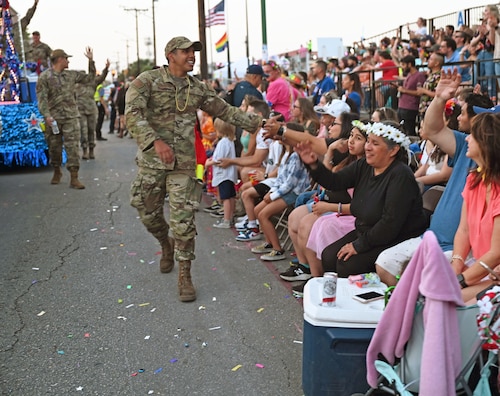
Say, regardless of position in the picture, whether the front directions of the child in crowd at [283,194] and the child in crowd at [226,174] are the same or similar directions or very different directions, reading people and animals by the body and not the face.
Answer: same or similar directions

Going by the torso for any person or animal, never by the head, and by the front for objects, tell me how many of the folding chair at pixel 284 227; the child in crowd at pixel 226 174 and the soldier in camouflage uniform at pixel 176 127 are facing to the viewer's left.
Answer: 2

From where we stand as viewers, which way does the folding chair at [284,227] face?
facing to the left of the viewer

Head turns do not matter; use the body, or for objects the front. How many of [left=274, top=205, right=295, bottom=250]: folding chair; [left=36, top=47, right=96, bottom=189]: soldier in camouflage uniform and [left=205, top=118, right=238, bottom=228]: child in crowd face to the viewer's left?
2

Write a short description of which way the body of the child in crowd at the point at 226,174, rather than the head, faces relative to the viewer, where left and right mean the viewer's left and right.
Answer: facing to the left of the viewer

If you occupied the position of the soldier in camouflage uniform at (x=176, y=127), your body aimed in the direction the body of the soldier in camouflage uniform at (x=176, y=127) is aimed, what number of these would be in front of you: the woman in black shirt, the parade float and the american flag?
1

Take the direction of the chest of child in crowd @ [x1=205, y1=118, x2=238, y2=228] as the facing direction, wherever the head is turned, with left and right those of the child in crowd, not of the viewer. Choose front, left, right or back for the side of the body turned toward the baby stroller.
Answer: left

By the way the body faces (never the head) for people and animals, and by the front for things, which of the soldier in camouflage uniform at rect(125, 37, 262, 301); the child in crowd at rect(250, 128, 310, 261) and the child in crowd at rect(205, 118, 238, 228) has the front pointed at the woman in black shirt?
the soldier in camouflage uniform

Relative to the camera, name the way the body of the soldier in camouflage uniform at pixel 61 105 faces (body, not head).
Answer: toward the camera

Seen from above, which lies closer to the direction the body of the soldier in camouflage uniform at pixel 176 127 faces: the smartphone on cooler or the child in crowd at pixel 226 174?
the smartphone on cooler

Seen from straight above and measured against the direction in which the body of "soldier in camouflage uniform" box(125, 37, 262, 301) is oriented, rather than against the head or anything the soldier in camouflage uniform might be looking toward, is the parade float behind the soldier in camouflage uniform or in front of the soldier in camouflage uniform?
behind

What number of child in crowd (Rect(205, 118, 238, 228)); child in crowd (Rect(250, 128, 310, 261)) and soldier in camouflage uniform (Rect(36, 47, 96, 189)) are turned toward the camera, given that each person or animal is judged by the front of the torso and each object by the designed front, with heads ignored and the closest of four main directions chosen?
1

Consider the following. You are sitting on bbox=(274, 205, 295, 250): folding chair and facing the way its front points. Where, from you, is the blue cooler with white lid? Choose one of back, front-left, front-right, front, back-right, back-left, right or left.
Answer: left

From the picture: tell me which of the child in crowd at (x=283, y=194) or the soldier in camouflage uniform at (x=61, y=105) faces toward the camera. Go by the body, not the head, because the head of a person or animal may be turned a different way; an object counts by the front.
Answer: the soldier in camouflage uniform

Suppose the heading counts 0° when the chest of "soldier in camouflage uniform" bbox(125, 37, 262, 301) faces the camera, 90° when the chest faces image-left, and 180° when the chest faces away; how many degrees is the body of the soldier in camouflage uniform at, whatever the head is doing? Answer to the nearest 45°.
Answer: approximately 315°

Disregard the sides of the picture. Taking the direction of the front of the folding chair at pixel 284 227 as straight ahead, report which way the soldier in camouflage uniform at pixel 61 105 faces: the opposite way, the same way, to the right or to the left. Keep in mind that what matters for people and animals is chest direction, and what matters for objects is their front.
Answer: to the left

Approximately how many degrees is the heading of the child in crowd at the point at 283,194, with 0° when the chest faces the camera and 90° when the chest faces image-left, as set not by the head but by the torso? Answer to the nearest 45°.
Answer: approximately 90°
